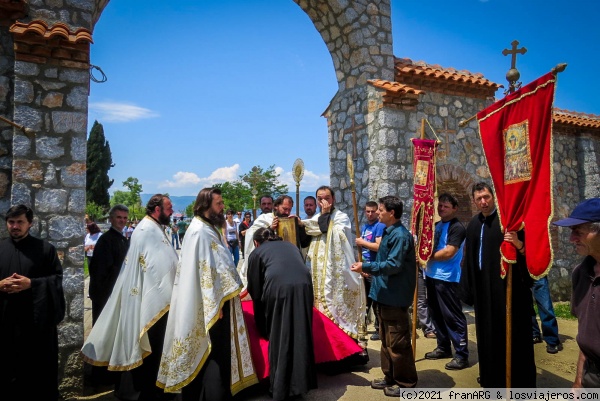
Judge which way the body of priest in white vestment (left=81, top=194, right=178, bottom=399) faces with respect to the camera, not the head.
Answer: to the viewer's right

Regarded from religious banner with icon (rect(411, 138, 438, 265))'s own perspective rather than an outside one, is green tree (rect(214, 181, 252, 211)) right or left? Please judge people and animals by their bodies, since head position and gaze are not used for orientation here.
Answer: on its right

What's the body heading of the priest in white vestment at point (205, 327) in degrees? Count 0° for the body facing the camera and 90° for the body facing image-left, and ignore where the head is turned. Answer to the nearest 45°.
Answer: approximately 270°

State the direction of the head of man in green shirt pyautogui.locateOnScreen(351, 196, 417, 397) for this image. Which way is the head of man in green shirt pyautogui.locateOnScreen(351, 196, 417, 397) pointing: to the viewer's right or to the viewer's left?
to the viewer's left

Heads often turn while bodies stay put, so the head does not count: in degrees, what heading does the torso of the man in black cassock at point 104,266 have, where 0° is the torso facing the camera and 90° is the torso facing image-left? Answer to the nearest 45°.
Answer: approximately 315°

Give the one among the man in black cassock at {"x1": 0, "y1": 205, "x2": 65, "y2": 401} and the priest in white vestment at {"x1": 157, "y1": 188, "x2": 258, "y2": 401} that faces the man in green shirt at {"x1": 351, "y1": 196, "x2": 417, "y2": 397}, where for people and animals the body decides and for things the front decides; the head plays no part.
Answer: the priest in white vestment

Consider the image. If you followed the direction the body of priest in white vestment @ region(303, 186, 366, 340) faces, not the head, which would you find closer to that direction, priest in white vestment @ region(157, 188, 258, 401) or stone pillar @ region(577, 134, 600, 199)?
the priest in white vestment

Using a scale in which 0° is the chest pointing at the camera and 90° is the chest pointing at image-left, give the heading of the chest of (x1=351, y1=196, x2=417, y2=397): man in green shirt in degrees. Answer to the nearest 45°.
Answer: approximately 90°

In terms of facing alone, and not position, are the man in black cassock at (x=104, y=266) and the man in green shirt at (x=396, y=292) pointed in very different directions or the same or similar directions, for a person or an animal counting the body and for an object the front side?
very different directions

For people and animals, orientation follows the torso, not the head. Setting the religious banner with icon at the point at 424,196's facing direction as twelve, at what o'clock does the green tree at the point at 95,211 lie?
The green tree is roughly at 5 o'clock from the religious banner with icon.

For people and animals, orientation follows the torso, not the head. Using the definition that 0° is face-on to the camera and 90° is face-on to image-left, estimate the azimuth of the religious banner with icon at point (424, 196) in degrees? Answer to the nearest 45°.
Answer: approximately 45°

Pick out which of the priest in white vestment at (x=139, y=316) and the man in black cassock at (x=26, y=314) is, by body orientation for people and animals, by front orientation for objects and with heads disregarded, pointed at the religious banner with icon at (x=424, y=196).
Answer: the priest in white vestment

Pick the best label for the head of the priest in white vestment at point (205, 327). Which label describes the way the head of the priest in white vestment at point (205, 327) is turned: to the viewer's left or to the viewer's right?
to the viewer's right

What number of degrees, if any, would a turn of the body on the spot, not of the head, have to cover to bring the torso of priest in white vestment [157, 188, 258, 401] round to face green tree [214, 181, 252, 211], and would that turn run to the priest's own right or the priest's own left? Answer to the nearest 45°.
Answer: approximately 90° to the priest's own left

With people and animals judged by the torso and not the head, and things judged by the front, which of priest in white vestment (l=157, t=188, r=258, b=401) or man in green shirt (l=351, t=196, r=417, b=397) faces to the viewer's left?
the man in green shirt

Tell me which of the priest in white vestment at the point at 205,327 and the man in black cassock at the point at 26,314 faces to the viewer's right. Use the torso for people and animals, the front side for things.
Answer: the priest in white vestment

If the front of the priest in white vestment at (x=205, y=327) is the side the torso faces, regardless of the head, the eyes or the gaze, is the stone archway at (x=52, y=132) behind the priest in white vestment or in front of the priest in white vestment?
behind
